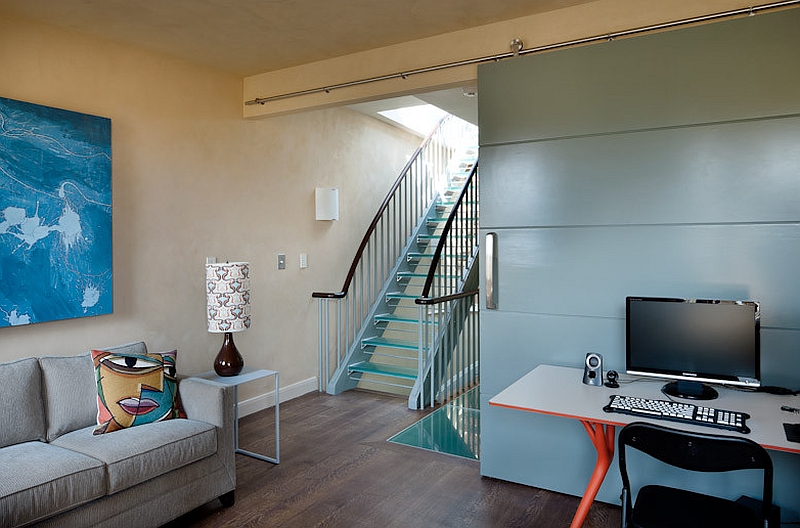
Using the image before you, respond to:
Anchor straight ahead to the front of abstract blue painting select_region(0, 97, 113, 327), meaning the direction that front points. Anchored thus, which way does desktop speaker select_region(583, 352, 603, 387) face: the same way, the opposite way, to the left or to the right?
to the right

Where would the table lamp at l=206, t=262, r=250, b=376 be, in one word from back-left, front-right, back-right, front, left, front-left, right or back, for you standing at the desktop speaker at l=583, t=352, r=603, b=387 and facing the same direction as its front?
right

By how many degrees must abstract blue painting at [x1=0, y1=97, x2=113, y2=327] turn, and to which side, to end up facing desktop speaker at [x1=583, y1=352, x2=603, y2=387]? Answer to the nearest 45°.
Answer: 0° — it already faces it

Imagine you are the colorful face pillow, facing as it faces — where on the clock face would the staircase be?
The staircase is roughly at 8 o'clock from the colorful face pillow.

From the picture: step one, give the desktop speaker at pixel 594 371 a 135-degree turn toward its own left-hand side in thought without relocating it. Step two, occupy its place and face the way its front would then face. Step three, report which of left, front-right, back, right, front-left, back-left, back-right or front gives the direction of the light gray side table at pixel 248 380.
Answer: back-left

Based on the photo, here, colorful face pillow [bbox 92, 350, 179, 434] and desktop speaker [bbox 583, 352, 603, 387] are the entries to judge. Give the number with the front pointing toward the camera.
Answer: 2

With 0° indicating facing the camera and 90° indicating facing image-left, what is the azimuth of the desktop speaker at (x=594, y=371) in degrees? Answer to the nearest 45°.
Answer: approximately 0°

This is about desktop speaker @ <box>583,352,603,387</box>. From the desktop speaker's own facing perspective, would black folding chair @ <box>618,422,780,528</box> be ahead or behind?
ahead

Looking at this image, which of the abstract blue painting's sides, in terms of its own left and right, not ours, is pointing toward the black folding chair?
front

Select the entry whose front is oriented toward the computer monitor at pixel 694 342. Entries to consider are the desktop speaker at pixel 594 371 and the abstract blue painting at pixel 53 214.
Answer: the abstract blue painting

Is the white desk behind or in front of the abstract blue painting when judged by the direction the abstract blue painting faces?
in front

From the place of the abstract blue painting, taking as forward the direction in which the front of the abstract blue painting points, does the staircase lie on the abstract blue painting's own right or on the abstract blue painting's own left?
on the abstract blue painting's own left

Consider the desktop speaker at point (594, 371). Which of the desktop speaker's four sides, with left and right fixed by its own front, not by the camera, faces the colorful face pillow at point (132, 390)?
right
